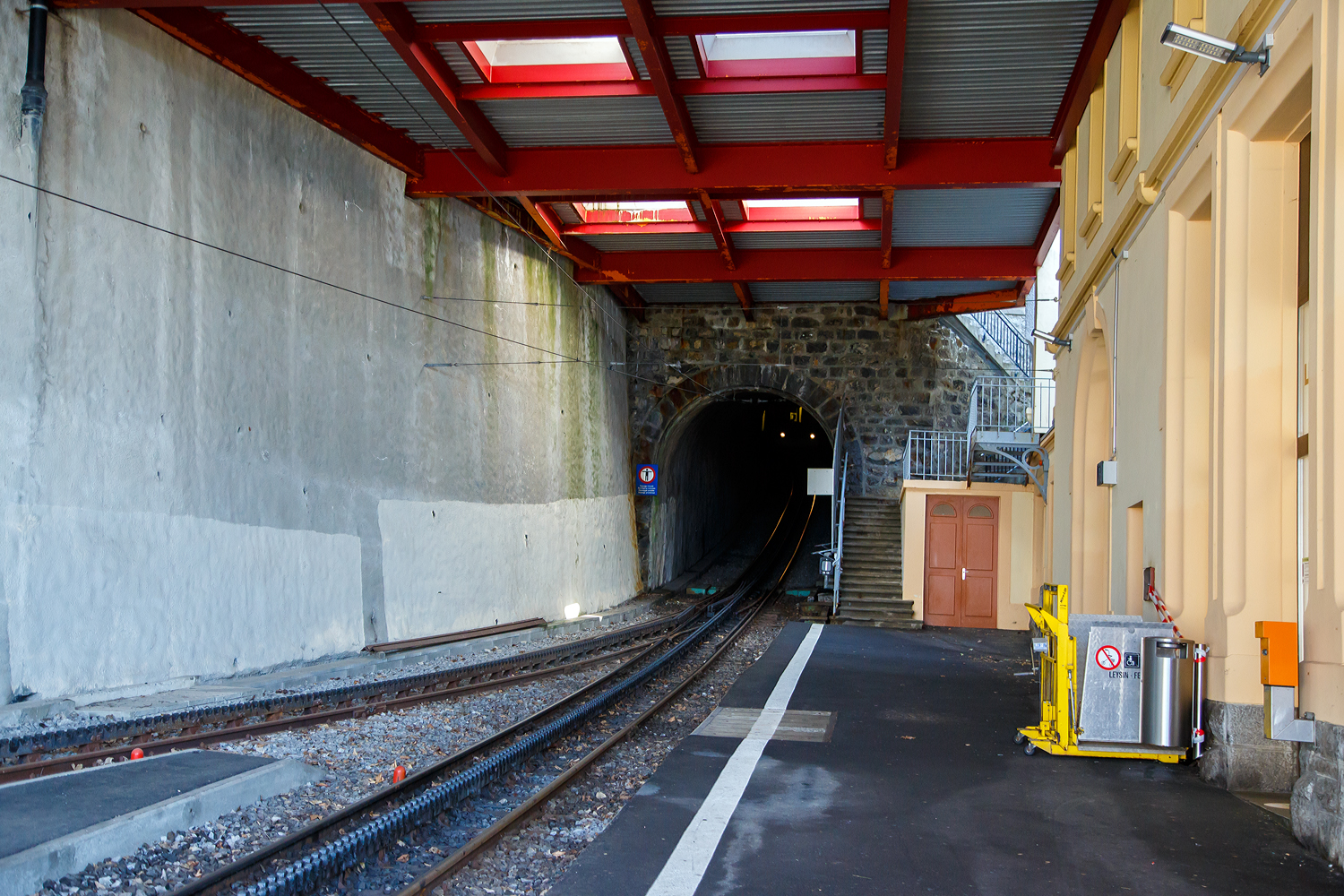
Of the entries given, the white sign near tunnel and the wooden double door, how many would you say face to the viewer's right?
0

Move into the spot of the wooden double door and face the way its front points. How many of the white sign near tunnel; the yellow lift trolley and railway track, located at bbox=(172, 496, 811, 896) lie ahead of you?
2

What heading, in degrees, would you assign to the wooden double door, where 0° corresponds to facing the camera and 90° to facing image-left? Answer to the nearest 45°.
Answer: approximately 0°

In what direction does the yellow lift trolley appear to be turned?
to the viewer's right

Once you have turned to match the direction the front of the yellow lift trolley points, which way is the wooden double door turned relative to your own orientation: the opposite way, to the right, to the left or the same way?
to the right
